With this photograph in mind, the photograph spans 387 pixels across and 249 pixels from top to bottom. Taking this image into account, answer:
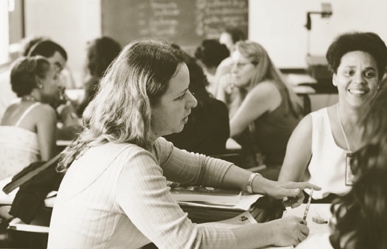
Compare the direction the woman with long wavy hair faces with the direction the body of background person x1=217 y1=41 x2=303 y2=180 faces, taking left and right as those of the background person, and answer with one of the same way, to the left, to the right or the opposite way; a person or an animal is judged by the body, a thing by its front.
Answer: the opposite way

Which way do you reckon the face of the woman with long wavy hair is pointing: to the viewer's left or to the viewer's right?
to the viewer's right

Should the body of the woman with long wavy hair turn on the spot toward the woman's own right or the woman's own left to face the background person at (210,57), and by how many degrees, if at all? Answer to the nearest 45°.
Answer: approximately 90° to the woman's own left

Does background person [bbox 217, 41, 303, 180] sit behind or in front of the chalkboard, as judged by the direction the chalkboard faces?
in front

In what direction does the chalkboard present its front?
toward the camera

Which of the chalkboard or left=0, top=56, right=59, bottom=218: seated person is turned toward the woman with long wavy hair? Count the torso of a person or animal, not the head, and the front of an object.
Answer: the chalkboard

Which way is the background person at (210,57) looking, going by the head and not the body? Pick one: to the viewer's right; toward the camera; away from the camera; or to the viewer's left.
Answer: away from the camera

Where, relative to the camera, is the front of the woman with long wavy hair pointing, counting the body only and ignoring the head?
to the viewer's right

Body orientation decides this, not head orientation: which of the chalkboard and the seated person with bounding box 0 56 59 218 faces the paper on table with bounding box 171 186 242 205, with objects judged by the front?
the chalkboard

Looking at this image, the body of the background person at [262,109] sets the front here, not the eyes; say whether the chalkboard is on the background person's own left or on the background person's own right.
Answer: on the background person's own right

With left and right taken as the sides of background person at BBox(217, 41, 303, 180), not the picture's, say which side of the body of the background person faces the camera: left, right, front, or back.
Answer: left

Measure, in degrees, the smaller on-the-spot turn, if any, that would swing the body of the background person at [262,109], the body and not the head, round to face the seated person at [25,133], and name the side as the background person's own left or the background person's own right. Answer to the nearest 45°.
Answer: approximately 45° to the background person's own left

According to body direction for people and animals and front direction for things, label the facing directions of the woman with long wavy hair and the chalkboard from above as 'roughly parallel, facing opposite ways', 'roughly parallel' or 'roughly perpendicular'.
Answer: roughly perpendicular
